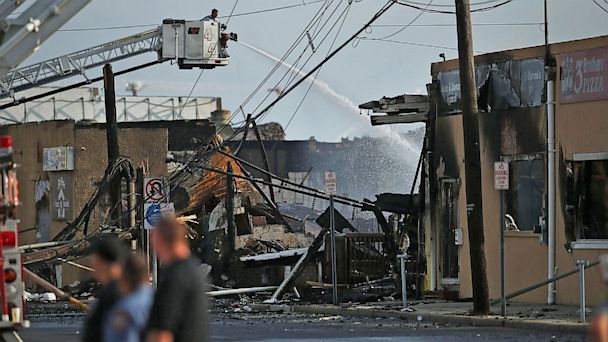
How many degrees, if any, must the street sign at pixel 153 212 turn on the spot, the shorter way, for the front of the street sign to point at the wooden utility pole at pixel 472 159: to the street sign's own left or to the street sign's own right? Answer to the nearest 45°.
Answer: approximately 45° to the street sign's own left

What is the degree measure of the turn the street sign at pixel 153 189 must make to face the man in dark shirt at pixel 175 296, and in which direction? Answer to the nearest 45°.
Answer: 0° — it already faces them

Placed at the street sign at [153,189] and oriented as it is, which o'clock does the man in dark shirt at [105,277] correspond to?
The man in dark shirt is roughly at 12 o'clock from the street sign.

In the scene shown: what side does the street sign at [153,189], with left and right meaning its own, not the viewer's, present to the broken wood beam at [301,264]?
left

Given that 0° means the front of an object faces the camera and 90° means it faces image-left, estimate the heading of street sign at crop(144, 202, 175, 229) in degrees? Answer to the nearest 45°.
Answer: approximately 0°

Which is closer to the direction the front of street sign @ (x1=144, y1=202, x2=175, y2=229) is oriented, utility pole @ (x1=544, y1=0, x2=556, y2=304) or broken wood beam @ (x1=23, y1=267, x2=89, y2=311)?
the broken wood beam

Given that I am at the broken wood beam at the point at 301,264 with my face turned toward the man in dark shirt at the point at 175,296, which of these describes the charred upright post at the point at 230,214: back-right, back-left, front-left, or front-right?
back-right

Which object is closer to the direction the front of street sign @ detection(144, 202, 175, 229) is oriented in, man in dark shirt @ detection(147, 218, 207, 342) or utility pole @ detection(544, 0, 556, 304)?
the man in dark shirt

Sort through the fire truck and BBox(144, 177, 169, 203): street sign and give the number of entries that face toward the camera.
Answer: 1

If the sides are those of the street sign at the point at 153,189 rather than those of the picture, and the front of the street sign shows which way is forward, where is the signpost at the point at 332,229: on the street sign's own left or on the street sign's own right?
on the street sign's own left

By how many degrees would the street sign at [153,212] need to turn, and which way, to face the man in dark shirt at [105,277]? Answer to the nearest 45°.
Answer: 0° — it already faces them

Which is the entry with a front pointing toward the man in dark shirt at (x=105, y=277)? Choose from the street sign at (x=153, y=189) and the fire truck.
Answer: the street sign
